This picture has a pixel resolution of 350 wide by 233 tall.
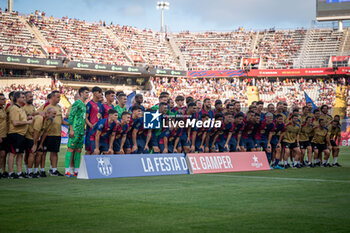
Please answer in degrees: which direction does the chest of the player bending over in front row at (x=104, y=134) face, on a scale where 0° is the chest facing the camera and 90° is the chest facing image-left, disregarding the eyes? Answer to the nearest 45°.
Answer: approximately 315°

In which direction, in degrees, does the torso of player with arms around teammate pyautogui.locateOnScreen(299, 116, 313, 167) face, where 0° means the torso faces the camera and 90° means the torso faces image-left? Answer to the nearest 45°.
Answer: approximately 315°

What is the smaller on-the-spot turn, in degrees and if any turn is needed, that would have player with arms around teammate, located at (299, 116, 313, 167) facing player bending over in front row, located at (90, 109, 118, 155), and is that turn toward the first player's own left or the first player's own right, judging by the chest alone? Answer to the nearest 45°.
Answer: approximately 90° to the first player's own right

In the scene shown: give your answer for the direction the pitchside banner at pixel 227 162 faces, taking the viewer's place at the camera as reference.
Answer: facing the viewer and to the right of the viewer

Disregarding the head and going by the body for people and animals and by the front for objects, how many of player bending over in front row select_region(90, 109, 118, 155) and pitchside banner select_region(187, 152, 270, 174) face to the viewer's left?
0

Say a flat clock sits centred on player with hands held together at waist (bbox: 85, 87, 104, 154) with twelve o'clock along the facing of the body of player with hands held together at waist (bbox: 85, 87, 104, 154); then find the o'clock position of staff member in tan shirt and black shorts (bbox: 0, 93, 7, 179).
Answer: staff member in tan shirt and black shorts (bbox: 0, 93, 7, 179) is roughly at 4 o'clock from player with hands held together at waist (bbox: 85, 87, 104, 154).

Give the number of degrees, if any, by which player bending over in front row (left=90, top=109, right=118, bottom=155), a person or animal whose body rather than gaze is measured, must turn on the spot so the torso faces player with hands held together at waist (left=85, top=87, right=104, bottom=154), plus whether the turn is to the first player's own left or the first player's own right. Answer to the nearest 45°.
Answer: approximately 180°
